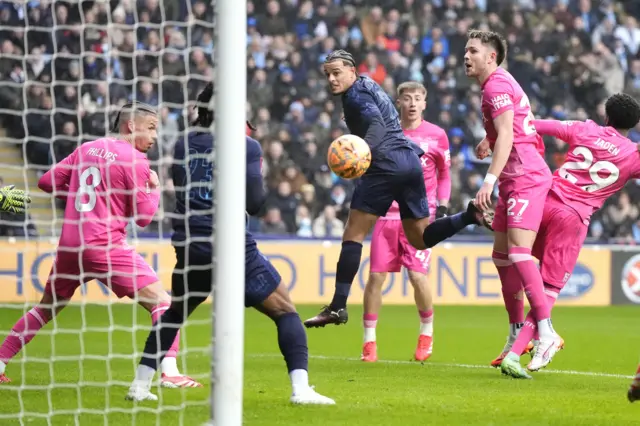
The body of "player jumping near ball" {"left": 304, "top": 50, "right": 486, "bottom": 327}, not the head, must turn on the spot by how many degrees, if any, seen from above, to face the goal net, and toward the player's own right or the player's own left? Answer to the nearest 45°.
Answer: approximately 45° to the player's own right

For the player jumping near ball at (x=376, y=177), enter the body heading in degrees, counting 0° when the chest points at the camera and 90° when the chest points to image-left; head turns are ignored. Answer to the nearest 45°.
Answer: approximately 90°

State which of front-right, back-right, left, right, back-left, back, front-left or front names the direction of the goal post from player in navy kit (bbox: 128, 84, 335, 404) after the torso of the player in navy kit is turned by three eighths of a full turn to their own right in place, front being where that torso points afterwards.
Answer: front

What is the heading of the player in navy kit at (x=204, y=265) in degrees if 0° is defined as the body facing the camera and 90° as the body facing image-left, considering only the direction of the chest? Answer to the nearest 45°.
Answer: approximately 225°

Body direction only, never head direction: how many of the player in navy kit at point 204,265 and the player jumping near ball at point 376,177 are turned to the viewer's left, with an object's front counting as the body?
1

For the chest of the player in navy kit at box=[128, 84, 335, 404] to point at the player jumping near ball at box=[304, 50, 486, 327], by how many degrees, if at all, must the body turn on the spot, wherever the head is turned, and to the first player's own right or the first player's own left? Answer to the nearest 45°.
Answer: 0° — they already face them
